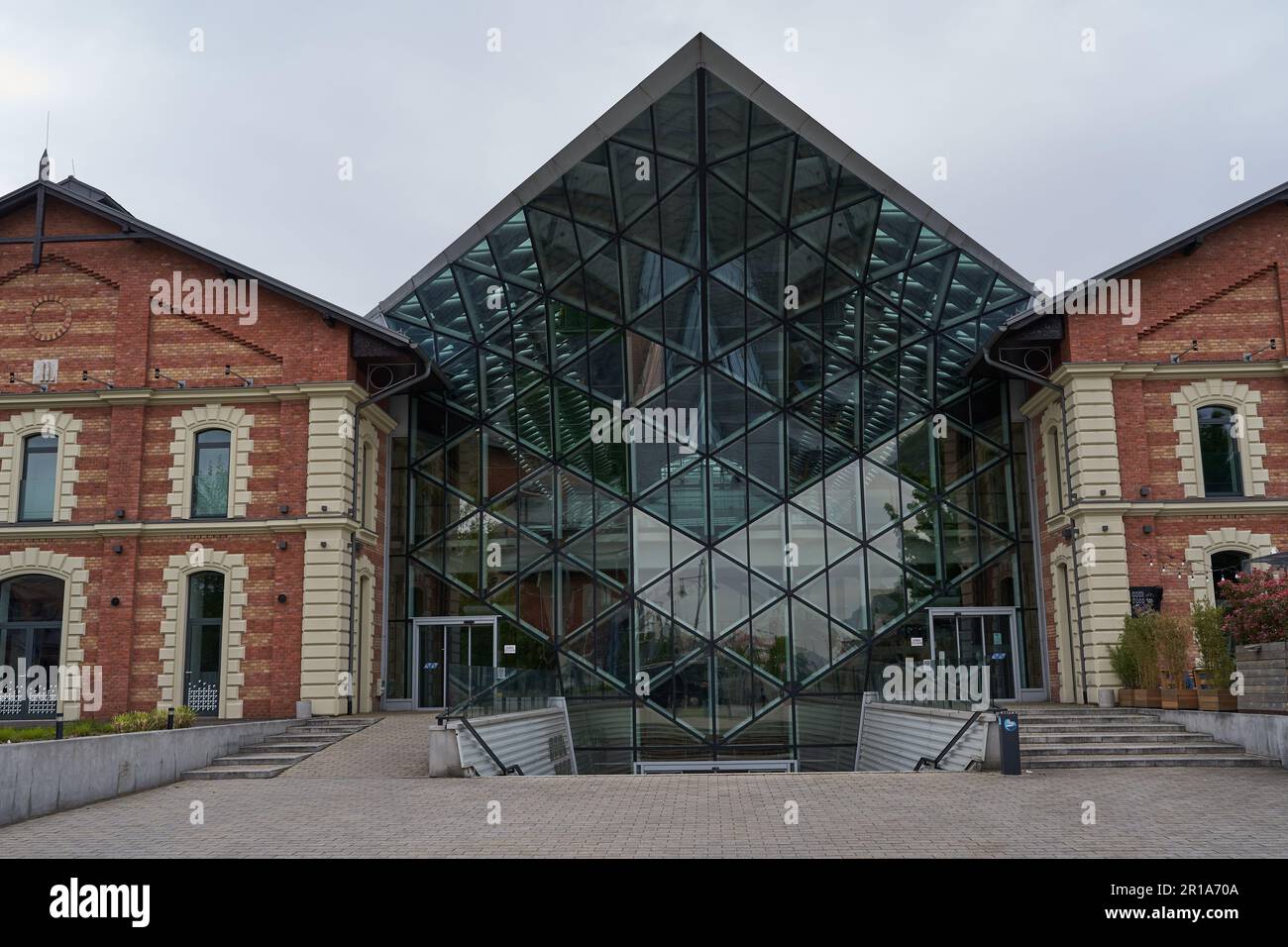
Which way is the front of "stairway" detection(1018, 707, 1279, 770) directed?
toward the camera

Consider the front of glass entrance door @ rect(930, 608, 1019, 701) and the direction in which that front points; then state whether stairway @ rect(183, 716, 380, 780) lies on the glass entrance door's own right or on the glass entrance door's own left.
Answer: on the glass entrance door's own right

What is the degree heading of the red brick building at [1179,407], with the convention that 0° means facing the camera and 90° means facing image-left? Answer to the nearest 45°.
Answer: approximately 0°

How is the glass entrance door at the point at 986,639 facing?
toward the camera

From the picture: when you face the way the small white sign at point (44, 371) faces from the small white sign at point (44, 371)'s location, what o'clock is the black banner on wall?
The black banner on wall is roughly at 10 o'clock from the small white sign.

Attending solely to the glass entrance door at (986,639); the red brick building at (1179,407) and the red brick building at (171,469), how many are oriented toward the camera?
3

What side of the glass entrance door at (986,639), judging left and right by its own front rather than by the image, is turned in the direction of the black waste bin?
front

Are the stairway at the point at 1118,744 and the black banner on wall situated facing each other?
no

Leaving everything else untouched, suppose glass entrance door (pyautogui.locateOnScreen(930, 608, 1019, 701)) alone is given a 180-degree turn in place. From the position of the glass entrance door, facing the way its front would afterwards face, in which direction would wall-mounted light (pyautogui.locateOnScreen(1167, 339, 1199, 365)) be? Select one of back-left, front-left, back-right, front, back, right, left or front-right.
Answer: back-right

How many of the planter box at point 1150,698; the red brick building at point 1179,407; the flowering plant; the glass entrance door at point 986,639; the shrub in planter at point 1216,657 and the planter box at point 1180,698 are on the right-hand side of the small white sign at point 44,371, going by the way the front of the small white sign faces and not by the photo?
0

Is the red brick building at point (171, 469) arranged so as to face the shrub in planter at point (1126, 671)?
no

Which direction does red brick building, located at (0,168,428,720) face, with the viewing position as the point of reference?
facing the viewer

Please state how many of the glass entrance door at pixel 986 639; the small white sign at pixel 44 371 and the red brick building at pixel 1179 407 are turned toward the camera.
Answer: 3

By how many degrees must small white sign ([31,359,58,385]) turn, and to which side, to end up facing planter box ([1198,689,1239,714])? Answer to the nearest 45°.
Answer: approximately 45° to its left

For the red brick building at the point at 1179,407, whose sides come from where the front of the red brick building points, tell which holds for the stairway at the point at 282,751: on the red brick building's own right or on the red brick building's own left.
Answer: on the red brick building's own right

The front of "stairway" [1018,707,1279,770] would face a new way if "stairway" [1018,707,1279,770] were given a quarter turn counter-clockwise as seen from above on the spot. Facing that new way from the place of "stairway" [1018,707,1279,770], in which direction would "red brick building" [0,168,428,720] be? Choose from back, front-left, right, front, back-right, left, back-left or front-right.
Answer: back

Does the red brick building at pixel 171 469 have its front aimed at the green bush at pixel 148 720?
yes

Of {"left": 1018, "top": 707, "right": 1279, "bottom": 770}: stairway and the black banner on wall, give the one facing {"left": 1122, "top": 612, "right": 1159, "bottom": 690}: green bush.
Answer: the black banner on wall

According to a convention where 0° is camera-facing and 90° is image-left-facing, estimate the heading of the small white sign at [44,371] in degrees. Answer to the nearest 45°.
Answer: approximately 0°

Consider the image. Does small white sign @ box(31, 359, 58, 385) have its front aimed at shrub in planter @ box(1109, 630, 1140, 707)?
no
